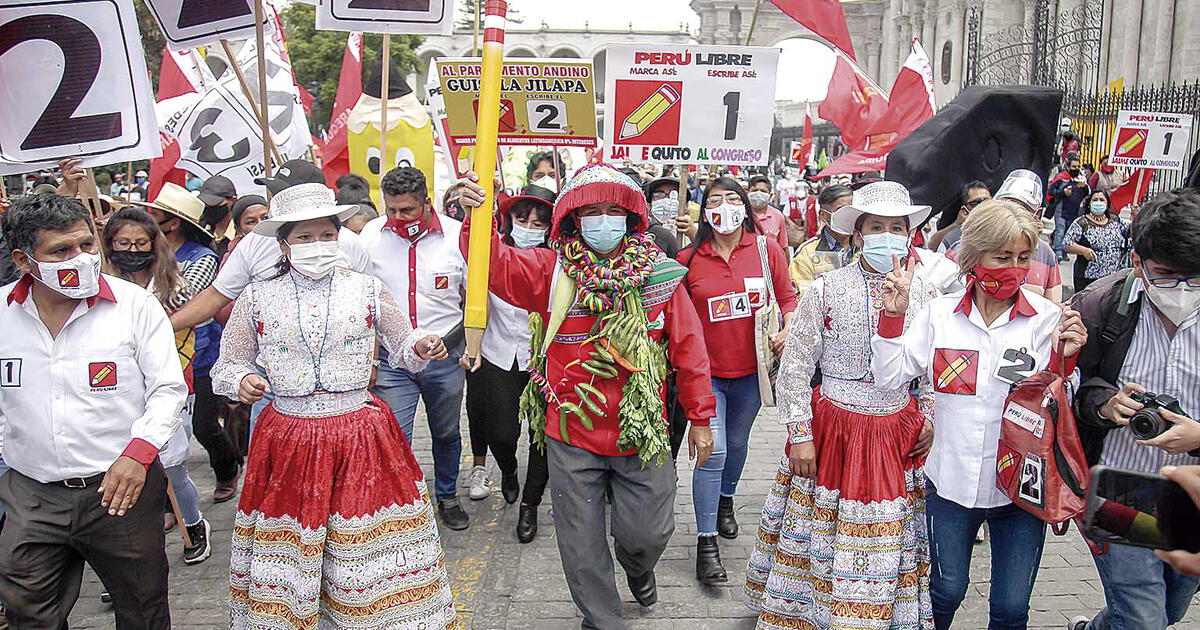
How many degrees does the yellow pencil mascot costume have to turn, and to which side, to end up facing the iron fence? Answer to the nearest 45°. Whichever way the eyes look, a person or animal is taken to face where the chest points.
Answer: approximately 135° to its left

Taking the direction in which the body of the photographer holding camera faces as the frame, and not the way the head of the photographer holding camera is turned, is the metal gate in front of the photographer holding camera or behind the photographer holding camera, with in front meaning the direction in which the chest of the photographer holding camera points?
behind

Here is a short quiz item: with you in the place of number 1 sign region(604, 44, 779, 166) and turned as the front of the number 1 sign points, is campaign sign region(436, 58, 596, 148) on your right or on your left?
on your right

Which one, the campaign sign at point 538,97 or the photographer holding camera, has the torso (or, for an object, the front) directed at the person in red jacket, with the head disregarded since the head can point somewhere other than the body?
the campaign sign

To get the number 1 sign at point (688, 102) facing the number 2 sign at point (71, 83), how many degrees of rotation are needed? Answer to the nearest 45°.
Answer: approximately 45° to its right

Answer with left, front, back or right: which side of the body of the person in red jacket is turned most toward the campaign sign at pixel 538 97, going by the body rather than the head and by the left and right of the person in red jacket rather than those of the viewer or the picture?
back

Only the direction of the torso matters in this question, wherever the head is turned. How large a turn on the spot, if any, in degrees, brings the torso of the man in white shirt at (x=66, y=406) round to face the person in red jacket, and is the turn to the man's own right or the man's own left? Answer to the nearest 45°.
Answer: approximately 90° to the man's own left

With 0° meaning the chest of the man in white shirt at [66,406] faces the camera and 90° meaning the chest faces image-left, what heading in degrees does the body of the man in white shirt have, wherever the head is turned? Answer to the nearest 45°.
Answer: approximately 0°

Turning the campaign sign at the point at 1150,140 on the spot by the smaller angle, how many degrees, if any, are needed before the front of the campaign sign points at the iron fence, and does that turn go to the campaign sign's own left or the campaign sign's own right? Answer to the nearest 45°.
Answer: approximately 180°
